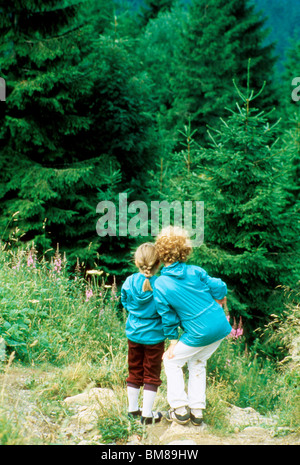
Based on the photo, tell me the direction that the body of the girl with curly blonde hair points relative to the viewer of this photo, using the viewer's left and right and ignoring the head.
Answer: facing away from the viewer and to the left of the viewer

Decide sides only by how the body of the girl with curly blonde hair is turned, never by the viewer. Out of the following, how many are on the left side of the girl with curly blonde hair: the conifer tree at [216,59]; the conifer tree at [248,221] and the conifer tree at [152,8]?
0

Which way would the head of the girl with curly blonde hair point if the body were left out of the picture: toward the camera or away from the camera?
away from the camera

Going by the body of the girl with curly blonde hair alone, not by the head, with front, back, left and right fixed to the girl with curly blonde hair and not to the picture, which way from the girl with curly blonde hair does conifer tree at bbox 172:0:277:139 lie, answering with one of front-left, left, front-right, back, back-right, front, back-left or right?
front-right

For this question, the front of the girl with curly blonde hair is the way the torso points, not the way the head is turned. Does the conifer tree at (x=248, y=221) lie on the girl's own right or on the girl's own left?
on the girl's own right

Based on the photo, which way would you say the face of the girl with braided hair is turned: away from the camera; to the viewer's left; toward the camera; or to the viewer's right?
away from the camera
